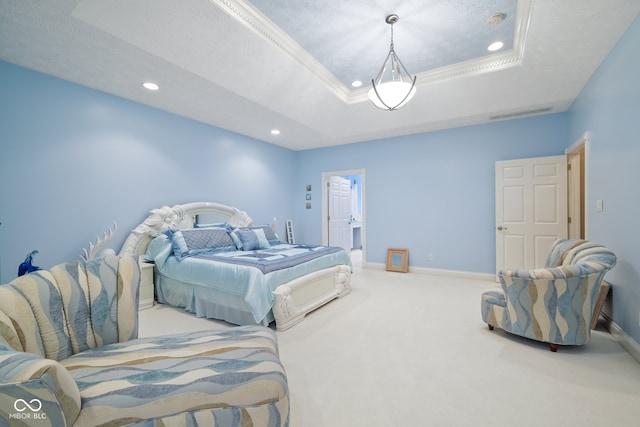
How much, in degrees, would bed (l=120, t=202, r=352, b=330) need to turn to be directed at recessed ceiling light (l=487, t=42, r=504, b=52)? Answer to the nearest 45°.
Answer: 0° — it already faces it

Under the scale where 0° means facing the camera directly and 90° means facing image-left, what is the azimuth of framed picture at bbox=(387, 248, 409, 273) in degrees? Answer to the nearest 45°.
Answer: approximately 0°

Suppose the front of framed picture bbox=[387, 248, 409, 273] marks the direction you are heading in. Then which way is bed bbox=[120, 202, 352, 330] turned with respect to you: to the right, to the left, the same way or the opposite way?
to the left

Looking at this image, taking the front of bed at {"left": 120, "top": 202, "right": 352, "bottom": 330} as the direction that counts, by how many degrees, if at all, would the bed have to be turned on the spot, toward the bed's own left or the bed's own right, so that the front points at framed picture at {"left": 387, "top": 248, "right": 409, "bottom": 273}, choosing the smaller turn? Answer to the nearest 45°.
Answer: approximately 45° to the bed's own left

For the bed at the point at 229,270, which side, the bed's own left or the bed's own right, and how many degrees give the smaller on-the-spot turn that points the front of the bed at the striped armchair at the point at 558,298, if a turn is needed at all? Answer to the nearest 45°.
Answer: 0° — it already faces it

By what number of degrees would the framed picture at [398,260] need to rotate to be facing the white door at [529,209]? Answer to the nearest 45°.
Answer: approximately 90° to its left

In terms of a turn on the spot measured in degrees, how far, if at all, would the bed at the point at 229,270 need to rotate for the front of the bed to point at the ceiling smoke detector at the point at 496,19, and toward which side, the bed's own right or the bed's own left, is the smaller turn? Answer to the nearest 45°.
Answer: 0° — it already faces it

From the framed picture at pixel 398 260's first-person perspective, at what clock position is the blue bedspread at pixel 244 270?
The blue bedspread is roughly at 1 o'clock from the framed picture.

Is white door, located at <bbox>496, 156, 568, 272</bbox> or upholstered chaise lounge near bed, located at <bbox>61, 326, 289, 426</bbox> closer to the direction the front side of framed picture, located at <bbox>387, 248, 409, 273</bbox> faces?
the upholstered chaise lounge near bed
